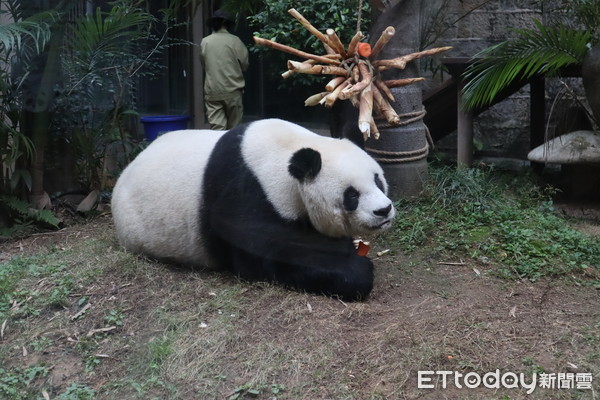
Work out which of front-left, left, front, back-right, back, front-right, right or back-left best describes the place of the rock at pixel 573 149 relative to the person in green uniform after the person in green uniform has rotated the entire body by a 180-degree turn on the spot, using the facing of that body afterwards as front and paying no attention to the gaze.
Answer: front-left

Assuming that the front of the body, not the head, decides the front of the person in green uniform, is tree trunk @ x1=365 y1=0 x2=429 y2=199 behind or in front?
behind

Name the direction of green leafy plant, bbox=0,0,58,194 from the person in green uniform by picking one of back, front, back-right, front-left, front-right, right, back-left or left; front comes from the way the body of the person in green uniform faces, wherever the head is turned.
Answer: back-left

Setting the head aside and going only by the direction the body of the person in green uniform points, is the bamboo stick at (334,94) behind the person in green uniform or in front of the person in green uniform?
behind

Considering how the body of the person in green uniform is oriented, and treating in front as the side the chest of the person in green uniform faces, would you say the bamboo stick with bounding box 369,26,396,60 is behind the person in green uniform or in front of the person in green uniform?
behind

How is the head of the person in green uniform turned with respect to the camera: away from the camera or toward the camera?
away from the camera

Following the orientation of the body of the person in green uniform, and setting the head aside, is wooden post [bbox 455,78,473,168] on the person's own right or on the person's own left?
on the person's own right

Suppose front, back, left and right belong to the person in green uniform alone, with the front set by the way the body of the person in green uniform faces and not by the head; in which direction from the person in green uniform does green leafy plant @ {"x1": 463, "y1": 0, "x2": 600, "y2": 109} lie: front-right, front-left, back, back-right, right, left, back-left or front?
back-right

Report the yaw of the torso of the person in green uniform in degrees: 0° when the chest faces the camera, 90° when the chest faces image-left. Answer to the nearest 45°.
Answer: approximately 180°

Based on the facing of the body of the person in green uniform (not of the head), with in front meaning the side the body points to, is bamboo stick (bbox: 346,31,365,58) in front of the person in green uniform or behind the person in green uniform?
behind
